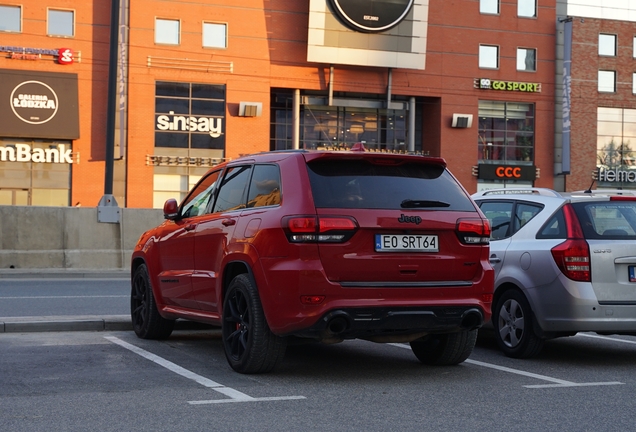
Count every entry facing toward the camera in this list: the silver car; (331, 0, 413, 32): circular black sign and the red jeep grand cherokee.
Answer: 1

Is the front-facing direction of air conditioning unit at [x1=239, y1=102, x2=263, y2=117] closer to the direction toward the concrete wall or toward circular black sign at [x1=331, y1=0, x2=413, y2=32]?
the concrete wall

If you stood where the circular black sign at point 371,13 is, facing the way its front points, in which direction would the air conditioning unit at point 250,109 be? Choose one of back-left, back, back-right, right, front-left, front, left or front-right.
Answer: right

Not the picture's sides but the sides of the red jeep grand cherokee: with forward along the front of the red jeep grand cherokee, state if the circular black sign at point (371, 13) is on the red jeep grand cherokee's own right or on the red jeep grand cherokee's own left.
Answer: on the red jeep grand cherokee's own right

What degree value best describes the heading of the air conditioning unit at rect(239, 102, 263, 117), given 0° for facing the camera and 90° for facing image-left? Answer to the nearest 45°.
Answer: approximately 0°

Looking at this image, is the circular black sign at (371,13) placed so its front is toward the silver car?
yes

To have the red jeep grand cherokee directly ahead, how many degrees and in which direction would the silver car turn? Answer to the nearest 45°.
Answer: approximately 90° to its left

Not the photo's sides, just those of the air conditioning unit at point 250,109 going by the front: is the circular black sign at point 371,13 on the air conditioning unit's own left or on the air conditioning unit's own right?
on the air conditioning unit's own left

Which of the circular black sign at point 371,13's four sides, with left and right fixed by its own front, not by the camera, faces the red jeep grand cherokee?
front

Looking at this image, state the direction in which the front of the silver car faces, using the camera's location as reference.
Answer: facing away from the viewer and to the left of the viewer

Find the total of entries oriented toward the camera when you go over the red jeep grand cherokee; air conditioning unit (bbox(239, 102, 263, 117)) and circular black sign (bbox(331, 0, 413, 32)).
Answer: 2

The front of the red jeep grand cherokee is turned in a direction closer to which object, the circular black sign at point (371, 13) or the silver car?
the circular black sign

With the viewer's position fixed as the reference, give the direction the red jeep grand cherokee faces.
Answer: facing away from the viewer and to the left of the viewer
